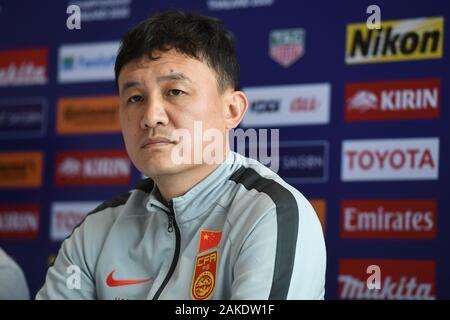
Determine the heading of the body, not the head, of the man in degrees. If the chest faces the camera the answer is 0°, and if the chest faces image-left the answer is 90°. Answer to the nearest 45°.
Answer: approximately 45°
